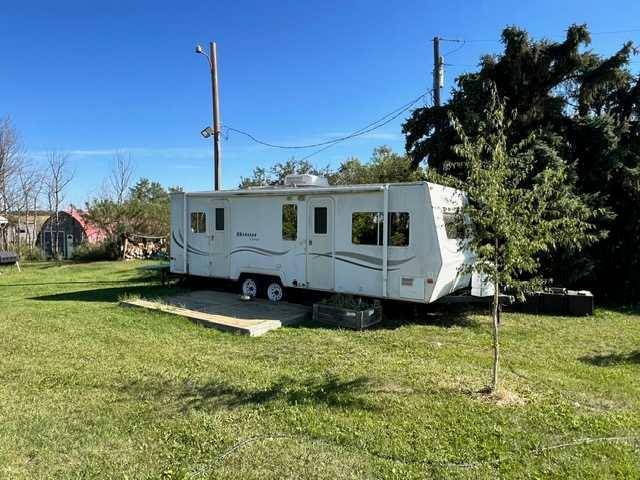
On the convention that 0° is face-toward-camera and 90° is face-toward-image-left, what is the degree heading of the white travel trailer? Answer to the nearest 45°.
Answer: approximately 315°

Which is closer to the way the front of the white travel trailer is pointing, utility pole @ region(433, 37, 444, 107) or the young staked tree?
the young staked tree

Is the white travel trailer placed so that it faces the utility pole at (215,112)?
no

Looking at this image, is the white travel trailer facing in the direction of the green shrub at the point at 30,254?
no

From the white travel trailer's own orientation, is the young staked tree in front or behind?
in front

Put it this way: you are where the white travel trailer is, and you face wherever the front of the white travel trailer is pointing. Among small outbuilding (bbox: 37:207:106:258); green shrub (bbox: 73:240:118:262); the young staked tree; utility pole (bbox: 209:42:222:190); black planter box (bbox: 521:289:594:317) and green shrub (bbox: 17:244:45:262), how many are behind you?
4

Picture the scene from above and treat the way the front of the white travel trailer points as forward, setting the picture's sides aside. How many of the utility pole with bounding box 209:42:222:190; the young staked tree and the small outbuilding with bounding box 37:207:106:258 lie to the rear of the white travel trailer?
2

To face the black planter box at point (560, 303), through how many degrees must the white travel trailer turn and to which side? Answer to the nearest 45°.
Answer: approximately 45° to its left

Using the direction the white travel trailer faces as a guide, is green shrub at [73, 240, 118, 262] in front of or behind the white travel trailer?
behind

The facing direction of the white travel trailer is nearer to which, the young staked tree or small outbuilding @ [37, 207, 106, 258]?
the young staked tree

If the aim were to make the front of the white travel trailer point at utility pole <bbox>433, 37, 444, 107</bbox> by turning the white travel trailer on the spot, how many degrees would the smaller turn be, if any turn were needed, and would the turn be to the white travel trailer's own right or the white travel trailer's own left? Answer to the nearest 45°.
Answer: approximately 90° to the white travel trailer's own left

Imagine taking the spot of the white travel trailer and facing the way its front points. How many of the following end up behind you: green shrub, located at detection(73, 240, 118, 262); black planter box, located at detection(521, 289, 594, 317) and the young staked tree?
1
